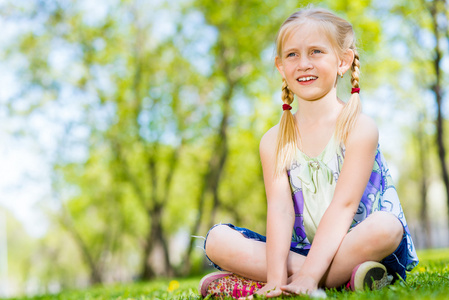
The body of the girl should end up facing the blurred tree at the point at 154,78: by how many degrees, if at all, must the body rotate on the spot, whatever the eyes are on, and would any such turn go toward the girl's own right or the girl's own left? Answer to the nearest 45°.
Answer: approximately 135° to the girl's own right

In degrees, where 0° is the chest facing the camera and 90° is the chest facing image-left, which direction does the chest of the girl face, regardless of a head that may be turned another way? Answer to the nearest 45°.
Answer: approximately 45°
